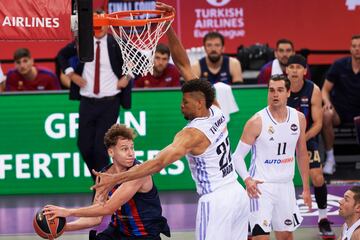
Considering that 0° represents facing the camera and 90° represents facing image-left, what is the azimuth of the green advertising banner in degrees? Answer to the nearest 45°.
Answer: approximately 0°

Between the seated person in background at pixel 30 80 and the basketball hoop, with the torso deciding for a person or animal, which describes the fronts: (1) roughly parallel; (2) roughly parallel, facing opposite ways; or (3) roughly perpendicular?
roughly perpendicular

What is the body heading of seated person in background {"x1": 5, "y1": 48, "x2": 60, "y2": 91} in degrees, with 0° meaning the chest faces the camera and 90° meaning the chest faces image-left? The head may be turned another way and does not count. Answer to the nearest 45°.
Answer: approximately 0°

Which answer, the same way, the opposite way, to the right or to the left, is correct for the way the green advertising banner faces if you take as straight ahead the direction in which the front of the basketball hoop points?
to the right

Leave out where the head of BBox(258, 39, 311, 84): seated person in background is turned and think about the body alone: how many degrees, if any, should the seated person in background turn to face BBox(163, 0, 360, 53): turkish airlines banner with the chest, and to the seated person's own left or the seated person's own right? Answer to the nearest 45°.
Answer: approximately 180°
